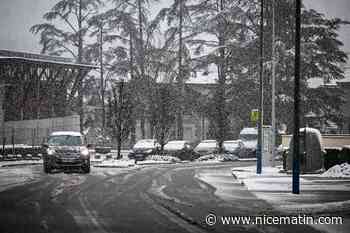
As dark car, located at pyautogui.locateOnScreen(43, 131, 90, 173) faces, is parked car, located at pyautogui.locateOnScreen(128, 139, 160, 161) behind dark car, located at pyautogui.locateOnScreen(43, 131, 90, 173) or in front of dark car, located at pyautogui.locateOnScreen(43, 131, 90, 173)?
behind

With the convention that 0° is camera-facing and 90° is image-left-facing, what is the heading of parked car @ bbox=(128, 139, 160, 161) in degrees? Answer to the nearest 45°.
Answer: approximately 45°

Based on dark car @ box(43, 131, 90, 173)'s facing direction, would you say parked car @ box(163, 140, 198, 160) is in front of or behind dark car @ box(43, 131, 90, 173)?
behind

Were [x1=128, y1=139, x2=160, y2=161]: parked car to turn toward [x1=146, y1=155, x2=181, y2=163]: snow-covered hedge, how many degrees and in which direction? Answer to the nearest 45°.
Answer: approximately 90° to its left

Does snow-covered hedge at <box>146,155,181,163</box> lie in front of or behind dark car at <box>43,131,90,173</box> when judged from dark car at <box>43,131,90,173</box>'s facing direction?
behind

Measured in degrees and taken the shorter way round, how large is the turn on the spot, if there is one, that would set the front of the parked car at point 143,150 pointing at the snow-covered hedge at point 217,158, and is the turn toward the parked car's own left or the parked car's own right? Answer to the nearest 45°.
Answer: approximately 135° to the parked car's own left

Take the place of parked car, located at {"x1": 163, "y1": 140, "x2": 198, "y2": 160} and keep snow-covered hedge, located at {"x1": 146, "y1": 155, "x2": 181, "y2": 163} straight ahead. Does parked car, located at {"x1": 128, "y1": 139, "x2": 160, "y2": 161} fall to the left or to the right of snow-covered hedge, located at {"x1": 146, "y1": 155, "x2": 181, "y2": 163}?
right
